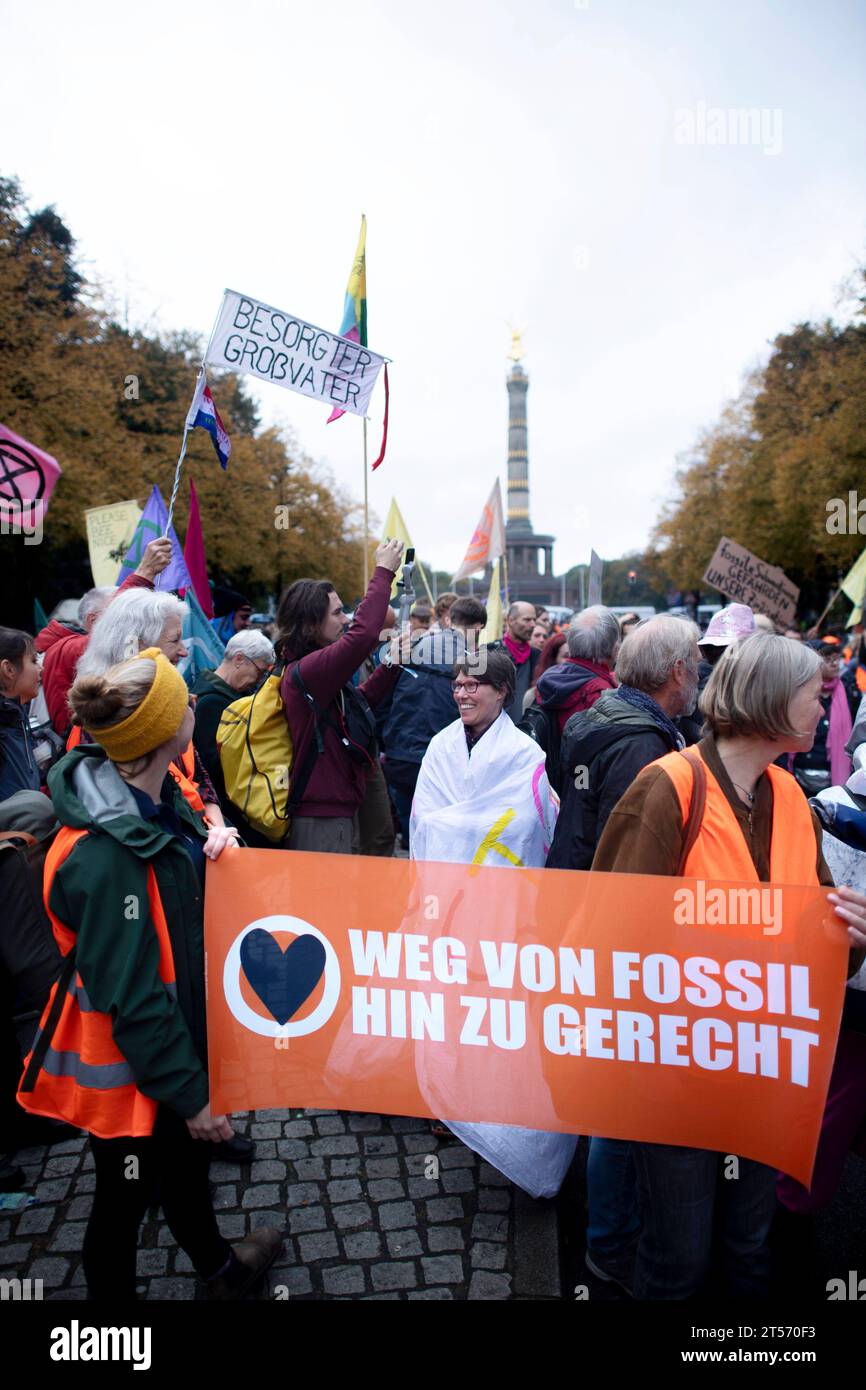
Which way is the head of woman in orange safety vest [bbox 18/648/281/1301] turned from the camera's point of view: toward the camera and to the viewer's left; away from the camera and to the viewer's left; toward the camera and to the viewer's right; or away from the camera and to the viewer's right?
away from the camera and to the viewer's right

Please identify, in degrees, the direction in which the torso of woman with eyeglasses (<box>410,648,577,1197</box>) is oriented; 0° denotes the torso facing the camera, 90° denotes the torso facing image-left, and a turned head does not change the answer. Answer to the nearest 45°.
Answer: approximately 45°

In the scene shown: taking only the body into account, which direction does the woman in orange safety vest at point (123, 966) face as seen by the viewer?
to the viewer's right

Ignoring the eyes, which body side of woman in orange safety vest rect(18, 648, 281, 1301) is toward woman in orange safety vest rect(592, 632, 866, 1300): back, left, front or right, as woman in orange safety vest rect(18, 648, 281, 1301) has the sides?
front

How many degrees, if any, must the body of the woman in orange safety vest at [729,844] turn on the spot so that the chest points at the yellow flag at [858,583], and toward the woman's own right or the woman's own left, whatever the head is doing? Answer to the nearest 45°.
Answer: approximately 135° to the woman's own left
